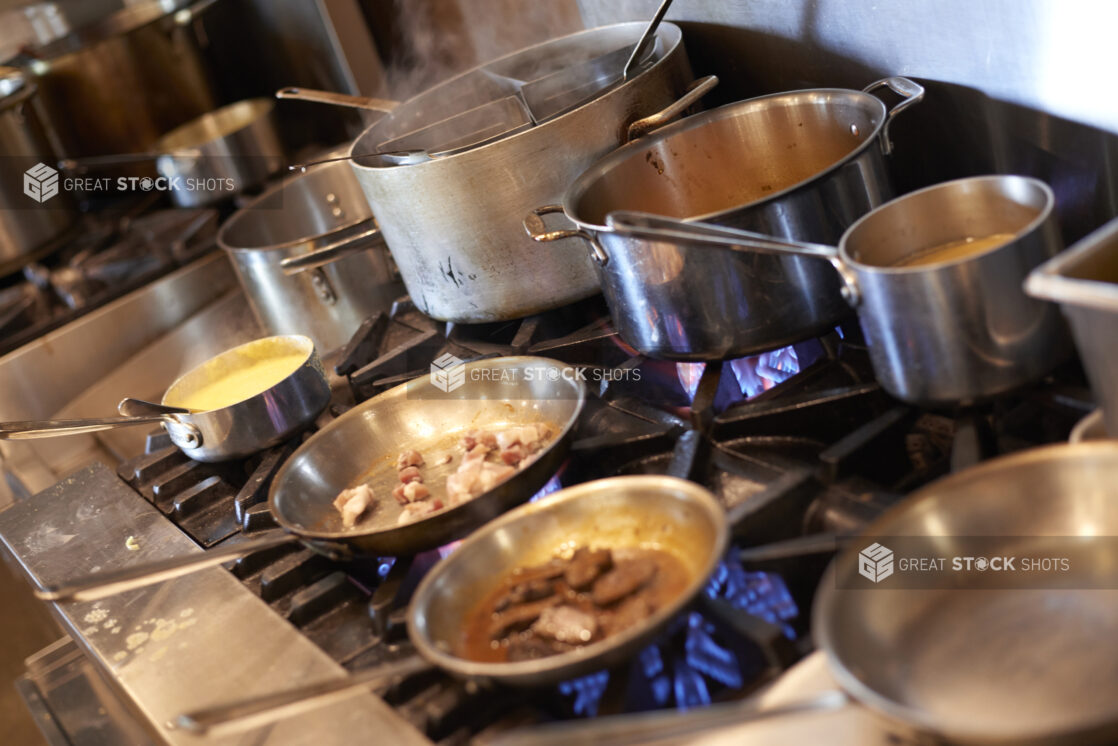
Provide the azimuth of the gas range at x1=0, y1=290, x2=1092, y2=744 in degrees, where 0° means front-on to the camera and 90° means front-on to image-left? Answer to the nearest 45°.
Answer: approximately 45°

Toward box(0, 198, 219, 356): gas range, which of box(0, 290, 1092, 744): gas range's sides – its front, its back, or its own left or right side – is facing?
right

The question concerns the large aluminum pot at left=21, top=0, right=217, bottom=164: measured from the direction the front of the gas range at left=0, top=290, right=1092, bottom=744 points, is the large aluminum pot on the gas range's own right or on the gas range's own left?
on the gas range's own right

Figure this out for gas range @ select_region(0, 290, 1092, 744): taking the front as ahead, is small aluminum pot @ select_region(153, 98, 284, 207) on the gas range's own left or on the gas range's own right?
on the gas range's own right

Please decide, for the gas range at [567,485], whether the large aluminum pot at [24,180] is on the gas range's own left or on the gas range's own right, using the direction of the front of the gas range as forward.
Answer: on the gas range's own right
